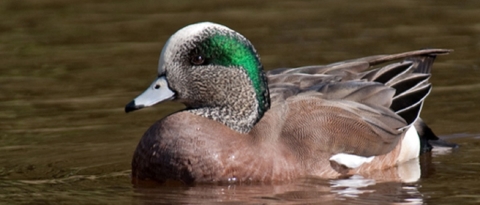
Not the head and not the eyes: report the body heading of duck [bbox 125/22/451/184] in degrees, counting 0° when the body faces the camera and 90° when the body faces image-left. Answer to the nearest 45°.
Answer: approximately 90°
